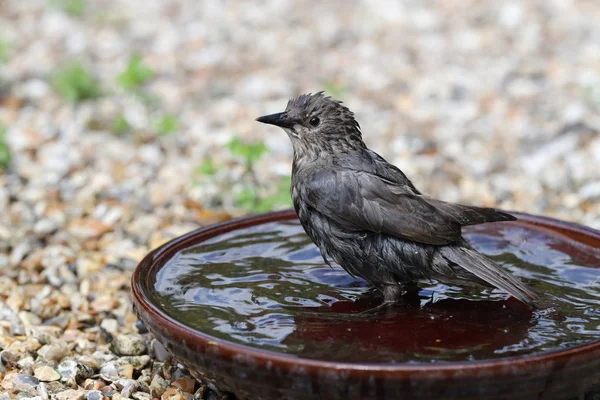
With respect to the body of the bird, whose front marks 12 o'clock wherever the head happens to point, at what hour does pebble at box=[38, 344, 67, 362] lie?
The pebble is roughly at 12 o'clock from the bird.

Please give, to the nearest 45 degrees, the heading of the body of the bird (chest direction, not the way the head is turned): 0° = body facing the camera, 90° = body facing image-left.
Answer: approximately 90°

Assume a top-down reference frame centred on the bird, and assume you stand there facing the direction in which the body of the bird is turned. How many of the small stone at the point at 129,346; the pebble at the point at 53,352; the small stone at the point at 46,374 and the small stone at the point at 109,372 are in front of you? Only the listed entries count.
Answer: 4

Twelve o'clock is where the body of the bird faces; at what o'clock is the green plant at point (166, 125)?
The green plant is roughly at 2 o'clock from the bird.

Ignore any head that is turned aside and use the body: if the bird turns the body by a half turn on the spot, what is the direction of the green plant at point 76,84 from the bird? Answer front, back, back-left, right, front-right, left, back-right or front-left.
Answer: back-left

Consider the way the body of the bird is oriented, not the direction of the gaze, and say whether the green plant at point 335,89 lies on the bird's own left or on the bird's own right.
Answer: on the bird's own right
